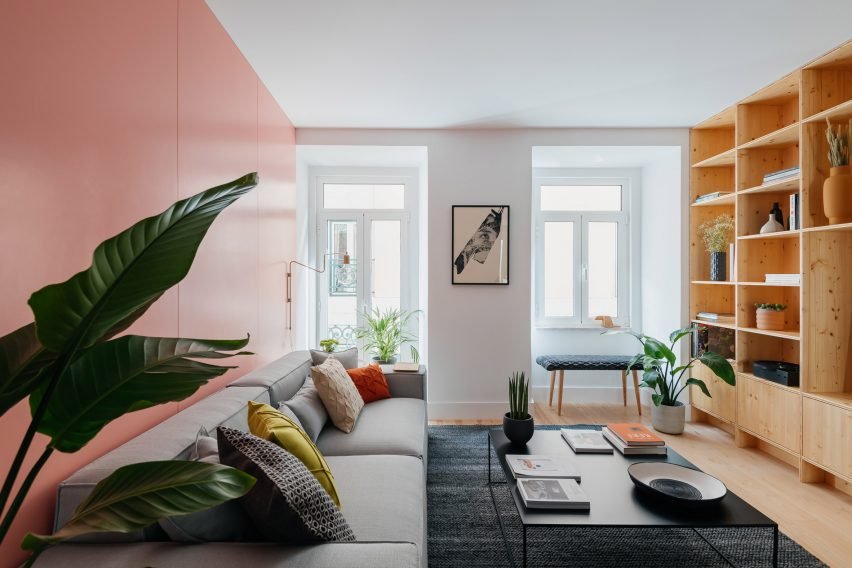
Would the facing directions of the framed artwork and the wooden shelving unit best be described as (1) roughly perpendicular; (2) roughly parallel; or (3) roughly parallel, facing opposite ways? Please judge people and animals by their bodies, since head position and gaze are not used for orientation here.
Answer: roughly perpendicular

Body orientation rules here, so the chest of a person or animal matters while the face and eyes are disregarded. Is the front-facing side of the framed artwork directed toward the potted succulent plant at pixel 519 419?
yes

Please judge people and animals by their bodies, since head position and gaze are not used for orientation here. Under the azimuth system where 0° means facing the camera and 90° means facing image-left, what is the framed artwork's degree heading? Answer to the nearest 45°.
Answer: approximately 0°

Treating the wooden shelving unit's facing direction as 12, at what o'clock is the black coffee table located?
The black coffee table is roughly at 11 o'clock from the wooden shelving unit.
